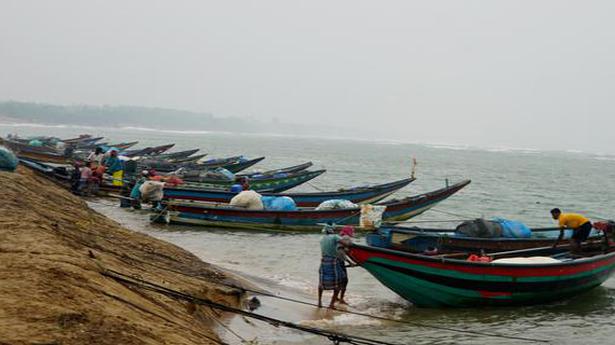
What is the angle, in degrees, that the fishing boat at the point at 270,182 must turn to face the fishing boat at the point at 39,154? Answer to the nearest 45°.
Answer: approximately 135° to its left

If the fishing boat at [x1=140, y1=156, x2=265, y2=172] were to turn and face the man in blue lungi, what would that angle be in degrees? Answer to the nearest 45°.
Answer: approximately 90° to its right

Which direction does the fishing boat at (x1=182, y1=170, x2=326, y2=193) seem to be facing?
to the viewer's right

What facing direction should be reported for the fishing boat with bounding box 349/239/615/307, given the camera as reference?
facing to the left of the viewer

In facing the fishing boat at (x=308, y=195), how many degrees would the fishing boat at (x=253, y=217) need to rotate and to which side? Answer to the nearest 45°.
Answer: approximately 45° to its left

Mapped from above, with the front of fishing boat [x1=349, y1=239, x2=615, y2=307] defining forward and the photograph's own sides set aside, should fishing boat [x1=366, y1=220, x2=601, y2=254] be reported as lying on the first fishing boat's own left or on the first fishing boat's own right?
on the first fishing boat's own right

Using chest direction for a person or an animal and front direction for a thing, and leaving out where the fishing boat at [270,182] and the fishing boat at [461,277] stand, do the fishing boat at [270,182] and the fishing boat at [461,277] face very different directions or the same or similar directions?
very different directions

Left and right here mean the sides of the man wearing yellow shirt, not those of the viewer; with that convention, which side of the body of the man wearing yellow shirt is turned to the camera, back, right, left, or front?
left

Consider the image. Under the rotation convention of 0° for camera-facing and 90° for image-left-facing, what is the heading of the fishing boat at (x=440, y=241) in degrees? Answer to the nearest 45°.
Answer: approximately 90°

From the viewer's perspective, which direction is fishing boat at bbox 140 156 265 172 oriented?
to the viewer's right

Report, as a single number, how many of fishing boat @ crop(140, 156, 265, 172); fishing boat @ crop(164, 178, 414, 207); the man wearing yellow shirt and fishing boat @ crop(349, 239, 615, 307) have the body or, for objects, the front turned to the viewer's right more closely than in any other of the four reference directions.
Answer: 2

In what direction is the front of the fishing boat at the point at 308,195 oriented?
to the viewer's right

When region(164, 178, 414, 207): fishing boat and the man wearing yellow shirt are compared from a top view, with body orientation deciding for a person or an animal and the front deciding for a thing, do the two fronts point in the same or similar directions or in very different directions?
very different directions

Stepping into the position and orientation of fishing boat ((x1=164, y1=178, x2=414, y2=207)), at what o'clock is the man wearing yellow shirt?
The man wearing yellow shirt is roughly at 2 o'clock from the fishing boat.
